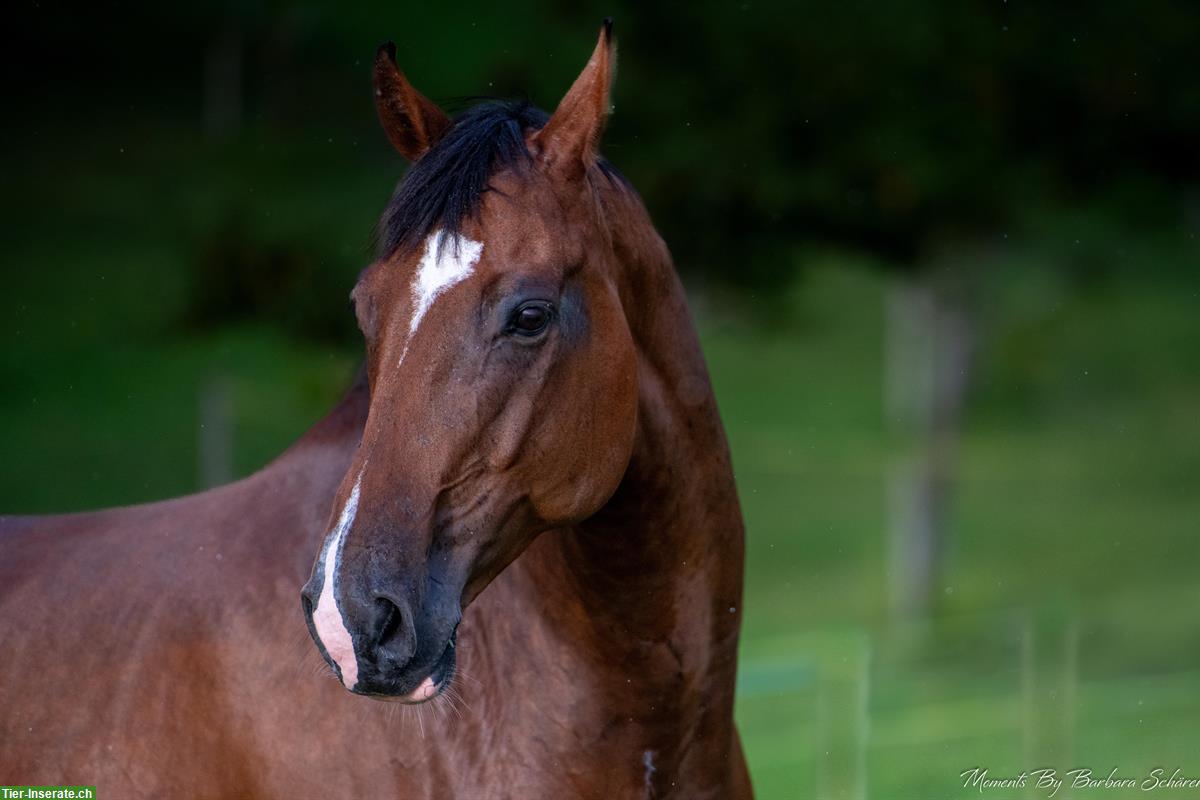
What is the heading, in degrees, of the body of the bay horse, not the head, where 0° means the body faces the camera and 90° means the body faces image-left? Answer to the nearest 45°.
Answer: approximately 315°
